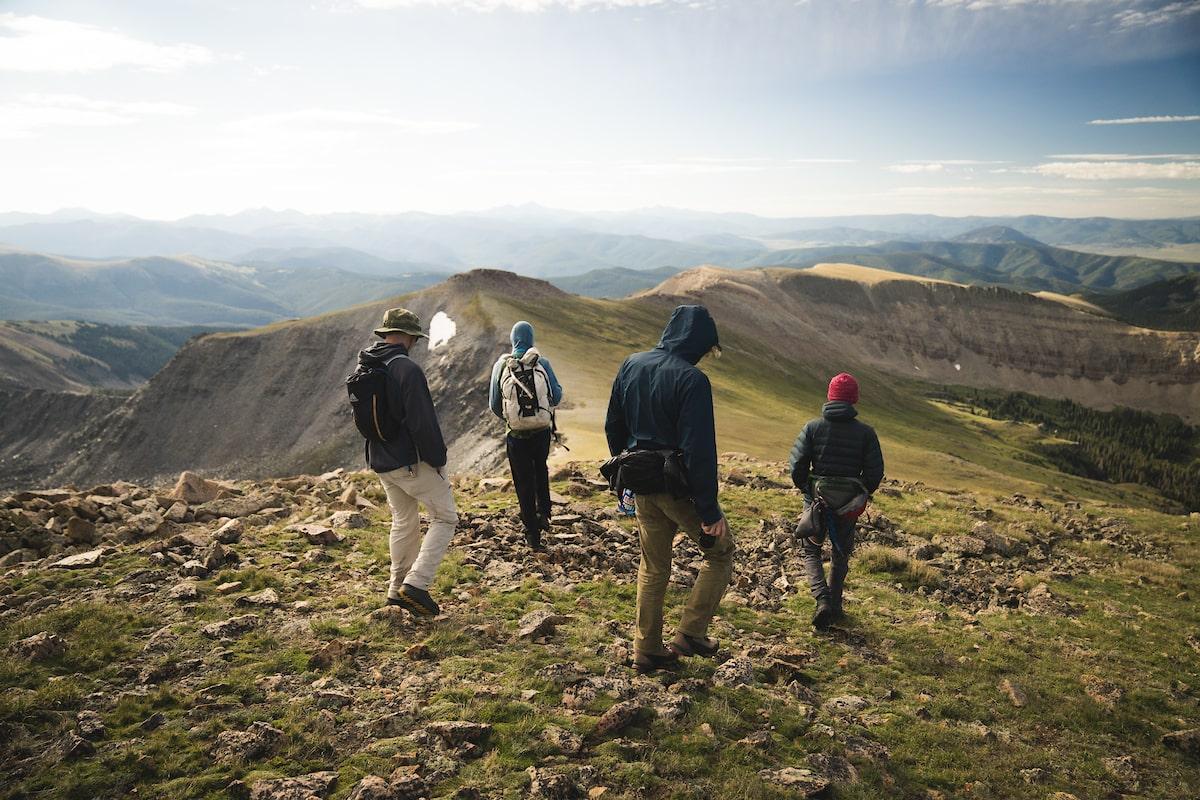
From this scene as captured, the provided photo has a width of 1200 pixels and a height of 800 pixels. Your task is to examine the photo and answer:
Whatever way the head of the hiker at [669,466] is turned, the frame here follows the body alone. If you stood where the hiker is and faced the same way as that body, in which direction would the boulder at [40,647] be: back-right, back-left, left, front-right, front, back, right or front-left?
back-left

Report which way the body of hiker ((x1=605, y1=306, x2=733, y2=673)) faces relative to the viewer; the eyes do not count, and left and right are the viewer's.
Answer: facing away from the viewer and to the right of the viewer

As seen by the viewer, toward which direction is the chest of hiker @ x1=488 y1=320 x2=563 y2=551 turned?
away from the camera

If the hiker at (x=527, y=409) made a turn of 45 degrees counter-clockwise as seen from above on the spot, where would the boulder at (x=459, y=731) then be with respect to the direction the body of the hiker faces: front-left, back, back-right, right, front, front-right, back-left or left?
back-left

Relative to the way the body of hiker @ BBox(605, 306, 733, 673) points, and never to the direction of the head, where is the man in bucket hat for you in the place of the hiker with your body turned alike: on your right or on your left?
on your left

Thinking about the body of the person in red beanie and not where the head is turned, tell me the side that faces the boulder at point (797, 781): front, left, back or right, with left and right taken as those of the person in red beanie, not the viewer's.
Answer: back

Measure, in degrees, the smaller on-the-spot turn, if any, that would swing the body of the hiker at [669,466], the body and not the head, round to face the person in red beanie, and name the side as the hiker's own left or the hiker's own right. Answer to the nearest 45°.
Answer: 0° — they already face them

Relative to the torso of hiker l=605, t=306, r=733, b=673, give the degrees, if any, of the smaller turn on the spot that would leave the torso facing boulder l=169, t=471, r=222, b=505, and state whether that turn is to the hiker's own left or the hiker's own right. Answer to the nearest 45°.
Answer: approximately 90° to the hiker's own left

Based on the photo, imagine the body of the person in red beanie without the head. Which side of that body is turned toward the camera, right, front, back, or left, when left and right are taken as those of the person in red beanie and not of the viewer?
back

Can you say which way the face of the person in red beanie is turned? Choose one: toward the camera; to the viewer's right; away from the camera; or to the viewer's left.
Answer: away from the camera

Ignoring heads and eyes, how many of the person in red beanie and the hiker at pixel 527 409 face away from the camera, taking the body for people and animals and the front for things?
2
